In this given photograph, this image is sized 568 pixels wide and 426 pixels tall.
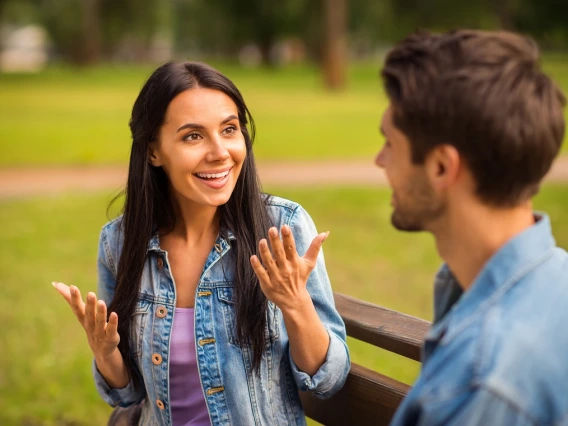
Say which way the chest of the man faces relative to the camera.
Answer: to the viewer's left

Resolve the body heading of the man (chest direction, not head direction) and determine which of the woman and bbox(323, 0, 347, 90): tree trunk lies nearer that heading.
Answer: the woman

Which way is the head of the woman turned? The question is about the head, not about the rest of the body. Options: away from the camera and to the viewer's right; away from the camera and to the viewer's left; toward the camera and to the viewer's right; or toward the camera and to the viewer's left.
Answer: toward the camera and to the viewer's right

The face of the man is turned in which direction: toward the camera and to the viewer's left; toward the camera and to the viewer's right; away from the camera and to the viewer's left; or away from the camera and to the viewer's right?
away from the camera and to the viewer's left

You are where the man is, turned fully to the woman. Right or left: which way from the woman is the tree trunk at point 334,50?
right

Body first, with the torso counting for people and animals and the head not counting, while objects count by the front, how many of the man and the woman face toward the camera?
1

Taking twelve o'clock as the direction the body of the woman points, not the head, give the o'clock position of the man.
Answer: The man is roughly at 11 o'clock from the woman.
